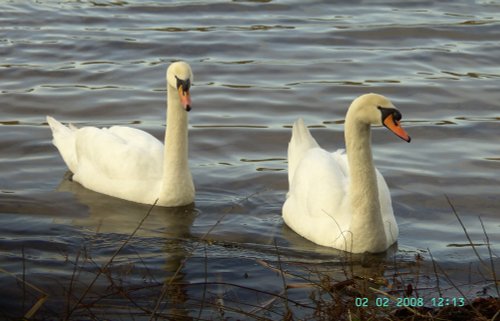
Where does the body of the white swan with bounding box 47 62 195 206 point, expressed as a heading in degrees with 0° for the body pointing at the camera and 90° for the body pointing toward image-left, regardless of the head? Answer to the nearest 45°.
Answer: approximately 315°

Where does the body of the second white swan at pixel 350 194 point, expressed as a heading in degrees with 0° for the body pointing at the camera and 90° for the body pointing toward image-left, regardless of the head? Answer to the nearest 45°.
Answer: approximately 315°
